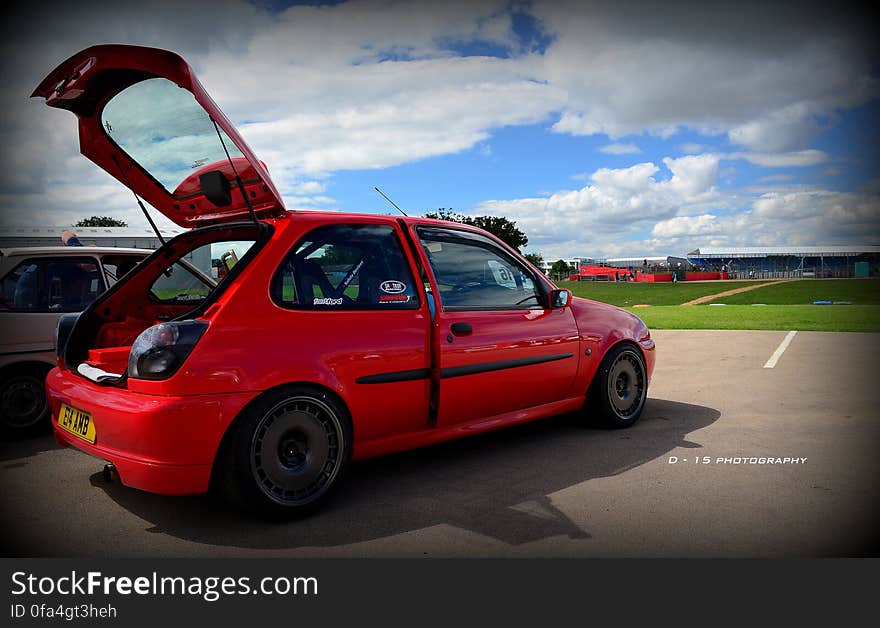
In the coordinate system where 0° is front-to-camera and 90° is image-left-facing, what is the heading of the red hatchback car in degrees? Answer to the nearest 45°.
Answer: approximately 225°
